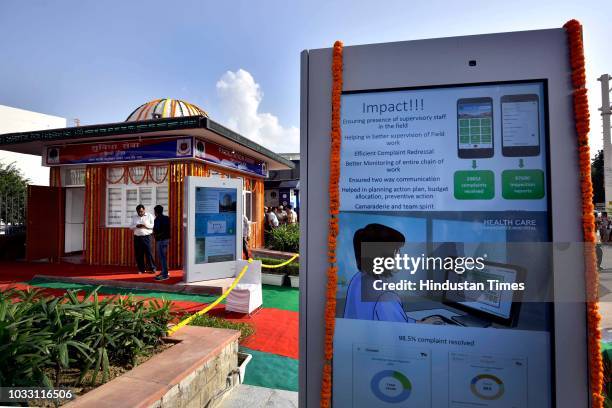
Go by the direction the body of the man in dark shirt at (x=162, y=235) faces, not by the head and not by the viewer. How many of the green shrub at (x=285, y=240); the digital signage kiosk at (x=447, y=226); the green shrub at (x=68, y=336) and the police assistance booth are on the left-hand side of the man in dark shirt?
2

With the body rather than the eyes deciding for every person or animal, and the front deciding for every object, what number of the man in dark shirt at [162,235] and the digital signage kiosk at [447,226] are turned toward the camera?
1

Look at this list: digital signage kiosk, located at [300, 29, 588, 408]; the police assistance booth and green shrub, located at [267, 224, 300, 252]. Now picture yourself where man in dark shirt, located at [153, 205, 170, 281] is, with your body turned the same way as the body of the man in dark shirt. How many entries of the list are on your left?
1

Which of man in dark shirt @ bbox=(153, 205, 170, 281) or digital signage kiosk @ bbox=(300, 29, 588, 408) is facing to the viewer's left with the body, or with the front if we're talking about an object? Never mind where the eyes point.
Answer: the man in dark shirt

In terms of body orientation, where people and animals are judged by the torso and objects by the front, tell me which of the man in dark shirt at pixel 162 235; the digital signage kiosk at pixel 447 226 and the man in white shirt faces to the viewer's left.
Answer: the man in dark shirt

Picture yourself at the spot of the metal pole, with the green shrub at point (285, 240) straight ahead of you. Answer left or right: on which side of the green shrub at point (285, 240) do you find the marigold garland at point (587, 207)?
left

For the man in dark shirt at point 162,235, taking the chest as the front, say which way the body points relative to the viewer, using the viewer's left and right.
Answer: facing to the left of the viewer

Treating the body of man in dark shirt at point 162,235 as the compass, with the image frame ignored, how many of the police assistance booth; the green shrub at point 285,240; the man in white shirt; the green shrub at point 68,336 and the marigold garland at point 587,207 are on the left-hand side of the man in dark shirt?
2

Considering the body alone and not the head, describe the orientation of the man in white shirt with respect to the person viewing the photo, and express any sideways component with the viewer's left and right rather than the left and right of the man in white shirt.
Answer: facing the viewer

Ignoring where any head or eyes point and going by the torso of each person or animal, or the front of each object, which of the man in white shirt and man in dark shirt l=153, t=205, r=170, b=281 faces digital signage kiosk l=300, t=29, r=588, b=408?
the man in white shirt

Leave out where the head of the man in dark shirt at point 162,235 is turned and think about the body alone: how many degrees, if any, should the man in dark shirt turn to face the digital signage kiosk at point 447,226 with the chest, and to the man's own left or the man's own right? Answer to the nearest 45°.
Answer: approximately 90° to the man's own left

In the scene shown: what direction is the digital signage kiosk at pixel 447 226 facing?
toward the camera

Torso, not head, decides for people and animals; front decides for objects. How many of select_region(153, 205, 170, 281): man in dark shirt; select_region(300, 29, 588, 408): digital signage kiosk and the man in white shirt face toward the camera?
2
